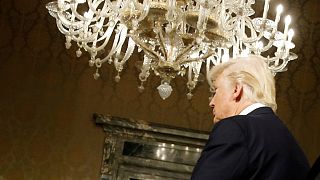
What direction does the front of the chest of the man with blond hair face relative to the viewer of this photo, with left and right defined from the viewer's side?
facing away from the viewer and to the left of the viewer

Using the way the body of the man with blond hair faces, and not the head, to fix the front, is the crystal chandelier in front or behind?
in front

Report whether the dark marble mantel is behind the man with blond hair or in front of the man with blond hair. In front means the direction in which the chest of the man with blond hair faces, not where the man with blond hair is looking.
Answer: in front
